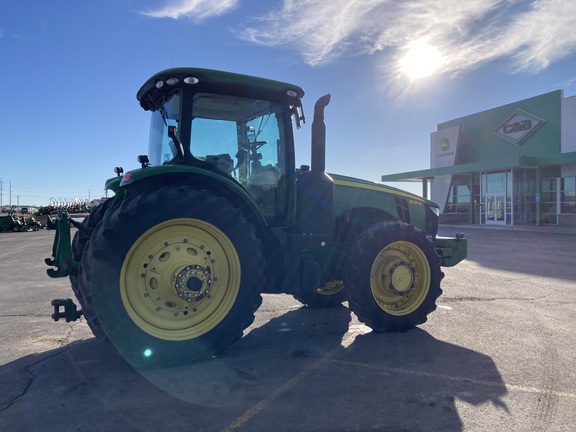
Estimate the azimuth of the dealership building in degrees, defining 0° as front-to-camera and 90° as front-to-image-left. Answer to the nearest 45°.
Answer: approximately 45°

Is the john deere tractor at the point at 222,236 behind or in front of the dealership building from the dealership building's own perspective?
in front

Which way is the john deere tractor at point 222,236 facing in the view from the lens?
facing away from the viewer and to the right of the viewer

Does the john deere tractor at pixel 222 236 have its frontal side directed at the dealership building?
yes
